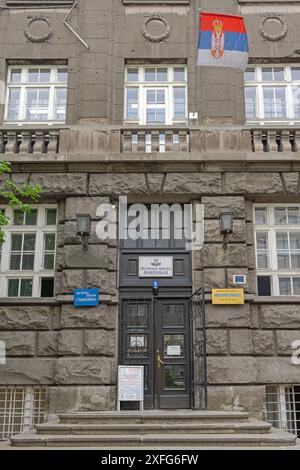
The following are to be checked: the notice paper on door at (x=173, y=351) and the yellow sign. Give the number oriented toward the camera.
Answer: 2

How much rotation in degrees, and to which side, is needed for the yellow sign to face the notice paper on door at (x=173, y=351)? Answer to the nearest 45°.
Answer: approximately 90° to its right

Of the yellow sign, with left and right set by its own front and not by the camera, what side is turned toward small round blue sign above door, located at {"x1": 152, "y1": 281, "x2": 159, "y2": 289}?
right
